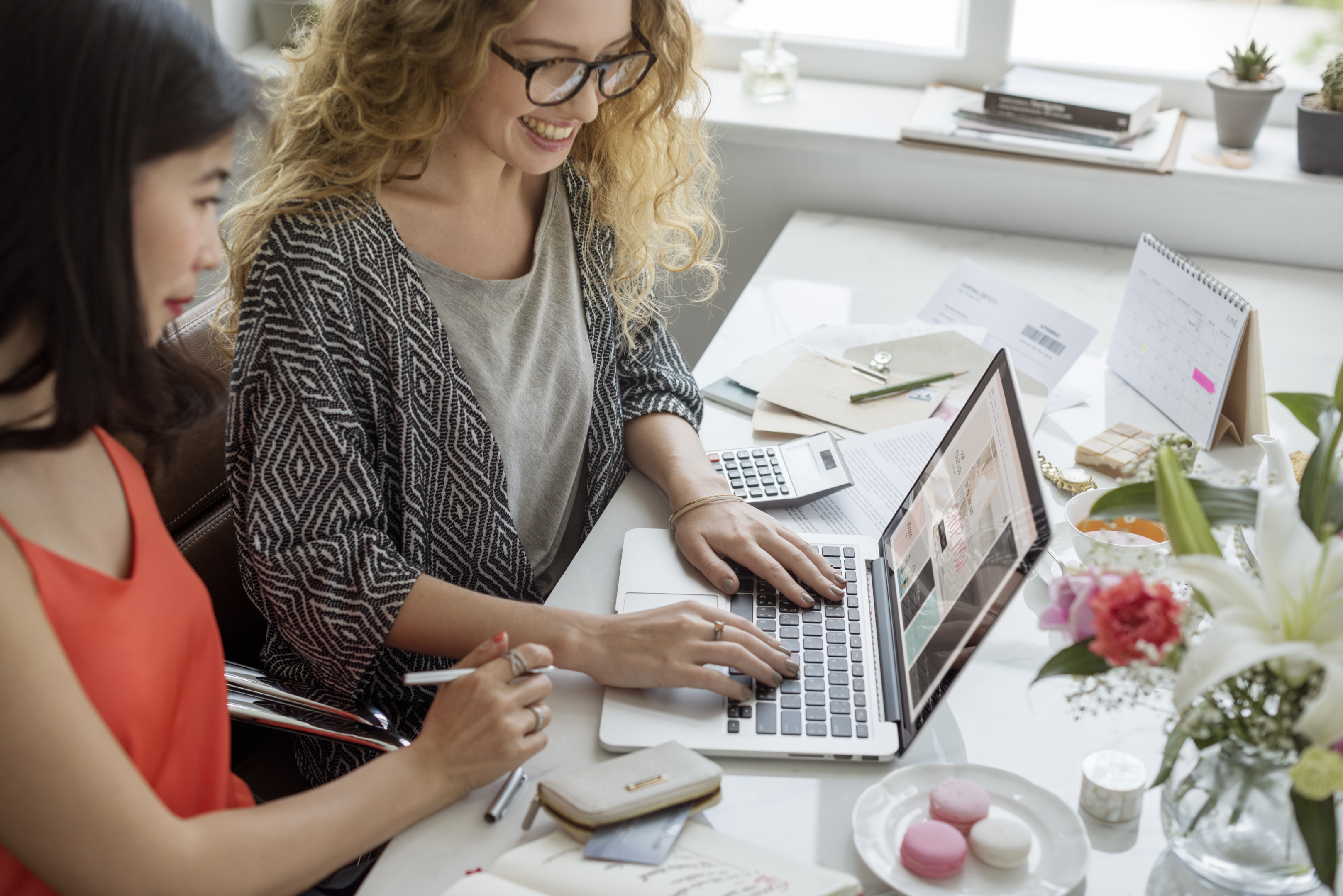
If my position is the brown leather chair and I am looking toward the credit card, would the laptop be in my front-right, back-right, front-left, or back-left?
front-left

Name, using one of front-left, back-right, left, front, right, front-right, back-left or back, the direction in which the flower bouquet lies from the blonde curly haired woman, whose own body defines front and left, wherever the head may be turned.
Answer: front

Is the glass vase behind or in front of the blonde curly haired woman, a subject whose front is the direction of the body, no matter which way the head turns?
in front

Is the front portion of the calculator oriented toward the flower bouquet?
no

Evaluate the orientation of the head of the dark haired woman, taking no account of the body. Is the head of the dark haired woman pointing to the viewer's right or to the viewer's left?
to the viewer's right

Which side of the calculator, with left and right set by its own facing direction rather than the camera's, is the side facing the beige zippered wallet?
left

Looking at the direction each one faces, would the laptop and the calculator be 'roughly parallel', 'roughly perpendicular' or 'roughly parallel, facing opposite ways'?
roughly parallel

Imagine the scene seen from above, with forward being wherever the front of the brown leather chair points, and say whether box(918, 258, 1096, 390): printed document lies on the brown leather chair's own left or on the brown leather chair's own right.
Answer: on the brown leather chair's own left

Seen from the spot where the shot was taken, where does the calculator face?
facing to the left of the viewer

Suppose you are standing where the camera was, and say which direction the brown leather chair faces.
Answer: facing the viewer and to the right of the viewer

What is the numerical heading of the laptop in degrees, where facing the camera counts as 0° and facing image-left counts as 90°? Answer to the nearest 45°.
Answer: approximately 90°

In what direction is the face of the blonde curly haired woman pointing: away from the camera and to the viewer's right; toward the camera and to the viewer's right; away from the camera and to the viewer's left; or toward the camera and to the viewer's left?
toward the camera and to the viewer's right

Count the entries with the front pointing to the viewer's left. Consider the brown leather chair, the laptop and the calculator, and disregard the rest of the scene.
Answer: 2

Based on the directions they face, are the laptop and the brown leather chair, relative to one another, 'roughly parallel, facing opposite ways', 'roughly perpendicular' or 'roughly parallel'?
roughly parallel, facing opposite ways

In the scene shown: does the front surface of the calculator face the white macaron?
no
